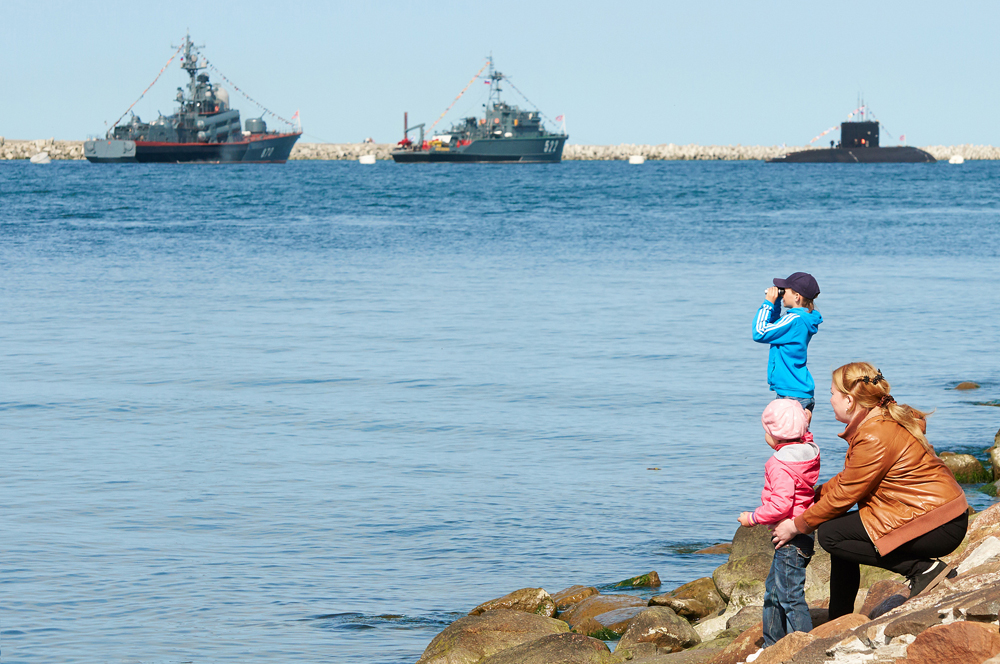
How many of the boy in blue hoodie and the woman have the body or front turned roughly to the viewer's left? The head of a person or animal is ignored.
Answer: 2

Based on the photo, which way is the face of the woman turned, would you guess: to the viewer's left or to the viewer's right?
to the viewer's left

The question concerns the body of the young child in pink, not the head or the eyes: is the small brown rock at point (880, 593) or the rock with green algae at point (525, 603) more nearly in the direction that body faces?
the rock with green algae

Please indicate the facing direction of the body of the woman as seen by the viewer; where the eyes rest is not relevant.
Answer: to the viewer's left

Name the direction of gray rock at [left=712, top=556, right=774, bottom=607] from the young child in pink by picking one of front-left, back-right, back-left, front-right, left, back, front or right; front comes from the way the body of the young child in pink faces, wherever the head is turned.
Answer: front-right

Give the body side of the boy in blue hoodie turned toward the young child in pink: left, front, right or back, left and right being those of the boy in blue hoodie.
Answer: left

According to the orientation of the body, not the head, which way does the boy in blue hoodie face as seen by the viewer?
to the viewer's left

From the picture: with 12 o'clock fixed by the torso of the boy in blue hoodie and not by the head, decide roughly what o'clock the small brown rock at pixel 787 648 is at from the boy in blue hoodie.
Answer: The small brown rock is roughly at 9 o'clock from the boy in blue hoodie.

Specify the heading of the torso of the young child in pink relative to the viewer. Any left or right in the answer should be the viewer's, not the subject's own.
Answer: facing away from the viewer and to the left of the viewer
